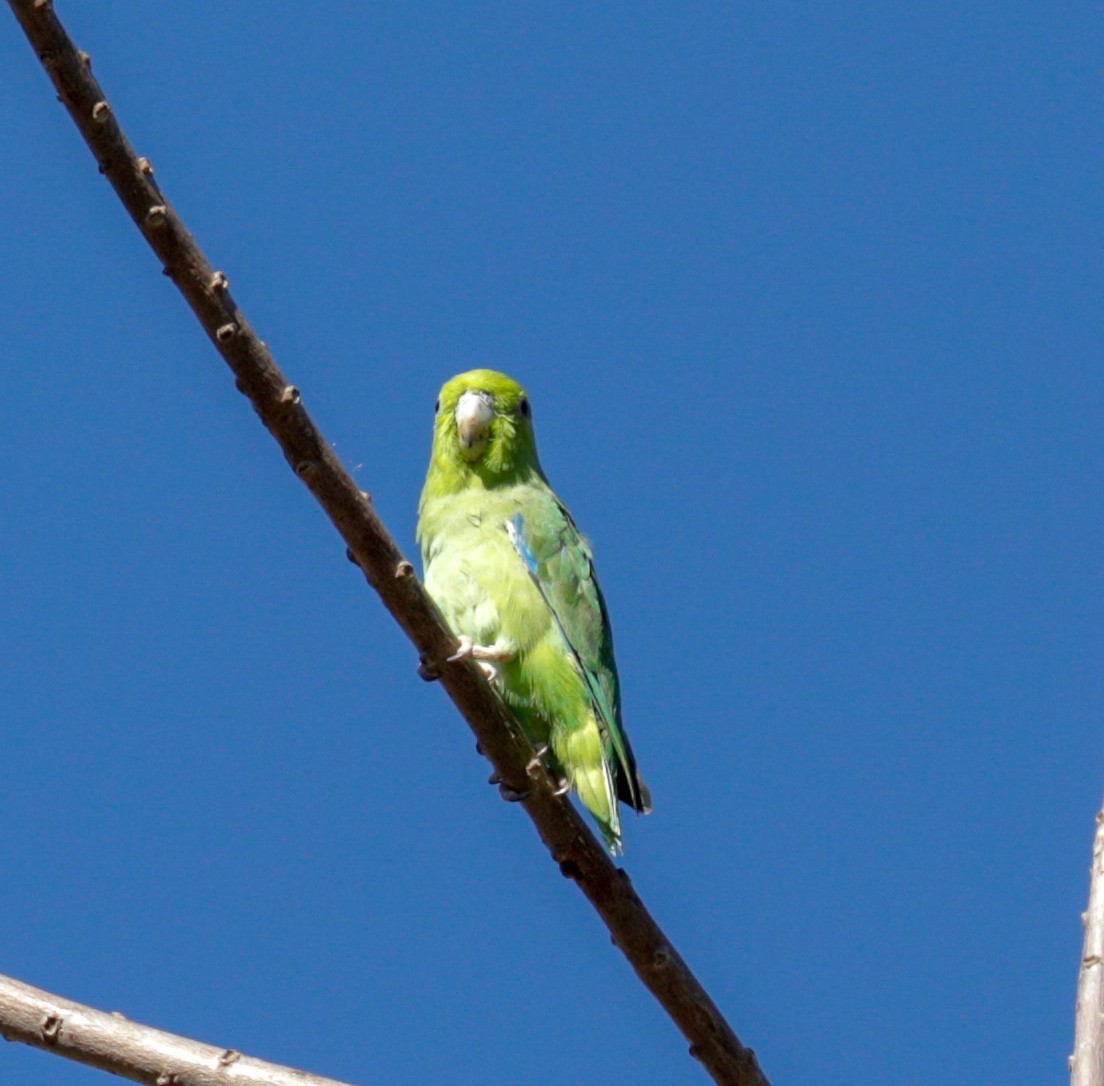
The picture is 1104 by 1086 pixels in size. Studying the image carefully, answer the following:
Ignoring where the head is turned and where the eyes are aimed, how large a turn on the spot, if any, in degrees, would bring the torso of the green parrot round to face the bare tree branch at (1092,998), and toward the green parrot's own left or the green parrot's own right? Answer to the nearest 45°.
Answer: approximately 90° to the green parrot's own left

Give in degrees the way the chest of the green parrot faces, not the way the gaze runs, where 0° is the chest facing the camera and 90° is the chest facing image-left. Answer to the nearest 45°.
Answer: approximately 45°
